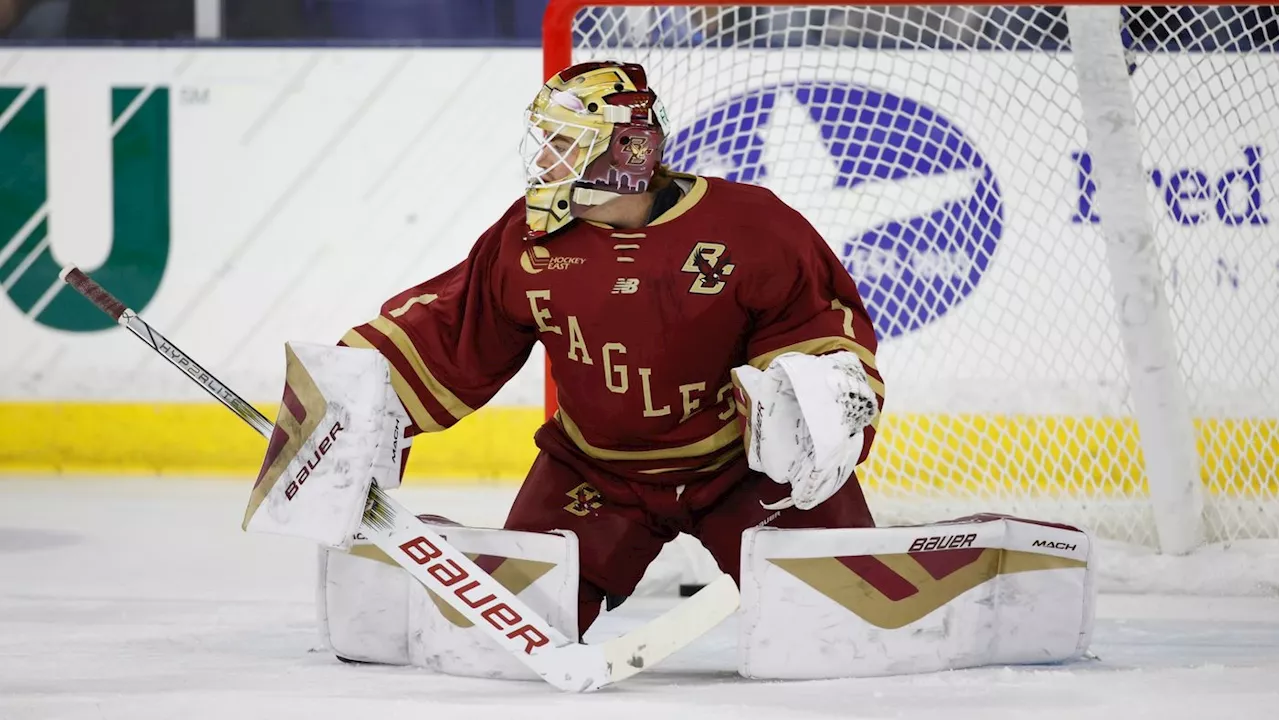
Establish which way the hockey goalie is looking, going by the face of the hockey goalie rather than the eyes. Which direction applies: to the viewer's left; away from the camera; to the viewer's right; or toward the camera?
to the viewer's left

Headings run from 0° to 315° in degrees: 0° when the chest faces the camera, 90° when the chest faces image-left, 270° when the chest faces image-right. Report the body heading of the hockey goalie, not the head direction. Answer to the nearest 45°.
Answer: approximately 0°

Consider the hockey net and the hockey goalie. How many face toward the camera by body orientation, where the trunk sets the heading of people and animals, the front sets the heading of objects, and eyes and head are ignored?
2

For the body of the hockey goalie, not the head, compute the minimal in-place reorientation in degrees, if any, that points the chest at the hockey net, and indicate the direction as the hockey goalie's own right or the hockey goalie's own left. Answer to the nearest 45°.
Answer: approximately 135° to the hockey goalie's own left
